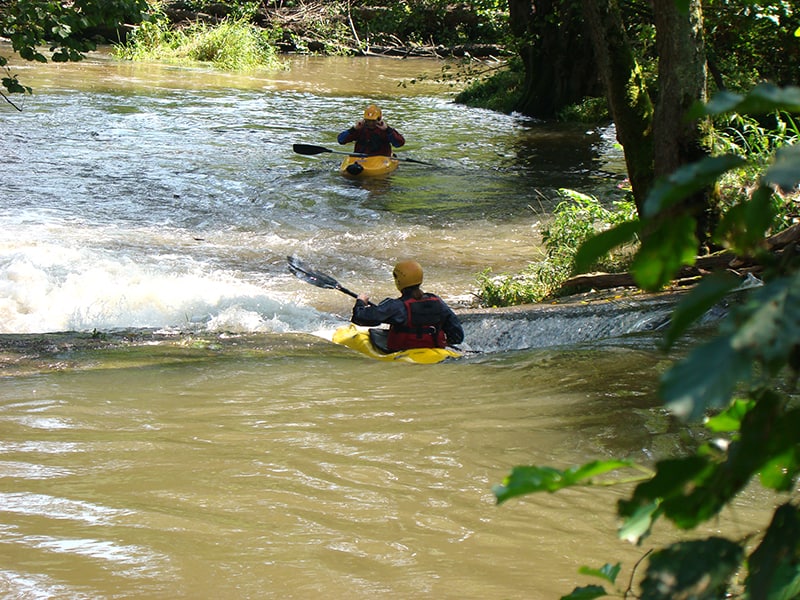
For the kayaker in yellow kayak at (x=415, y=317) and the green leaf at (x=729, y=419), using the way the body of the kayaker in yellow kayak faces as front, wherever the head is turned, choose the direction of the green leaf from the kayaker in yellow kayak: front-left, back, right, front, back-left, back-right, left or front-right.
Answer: back-left

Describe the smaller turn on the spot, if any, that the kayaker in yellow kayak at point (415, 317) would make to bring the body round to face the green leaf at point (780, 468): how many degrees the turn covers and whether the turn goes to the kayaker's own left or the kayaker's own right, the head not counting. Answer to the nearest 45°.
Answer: approximately 135° to the kayaker's own left

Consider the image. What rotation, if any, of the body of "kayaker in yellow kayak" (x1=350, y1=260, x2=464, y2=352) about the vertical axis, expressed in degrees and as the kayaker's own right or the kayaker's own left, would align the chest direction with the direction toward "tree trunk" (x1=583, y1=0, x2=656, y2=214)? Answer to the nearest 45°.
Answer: approximately 90° to the kayaker's own right

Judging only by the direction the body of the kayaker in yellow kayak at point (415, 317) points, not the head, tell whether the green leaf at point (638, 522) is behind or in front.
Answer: behind

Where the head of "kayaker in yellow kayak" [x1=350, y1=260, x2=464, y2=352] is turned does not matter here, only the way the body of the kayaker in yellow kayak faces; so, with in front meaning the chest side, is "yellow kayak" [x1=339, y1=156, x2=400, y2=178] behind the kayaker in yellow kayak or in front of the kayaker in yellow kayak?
in front

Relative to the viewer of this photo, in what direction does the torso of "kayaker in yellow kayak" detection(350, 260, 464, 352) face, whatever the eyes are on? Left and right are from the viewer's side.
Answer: facing away from the viewer and to the left of the viewer

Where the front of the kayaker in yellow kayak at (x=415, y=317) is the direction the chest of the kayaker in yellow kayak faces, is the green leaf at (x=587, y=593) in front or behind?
behind

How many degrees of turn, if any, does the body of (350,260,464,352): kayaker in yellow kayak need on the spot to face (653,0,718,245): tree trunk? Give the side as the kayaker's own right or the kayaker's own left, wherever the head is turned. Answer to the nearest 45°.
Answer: approximately 90° to the kayaker's own right

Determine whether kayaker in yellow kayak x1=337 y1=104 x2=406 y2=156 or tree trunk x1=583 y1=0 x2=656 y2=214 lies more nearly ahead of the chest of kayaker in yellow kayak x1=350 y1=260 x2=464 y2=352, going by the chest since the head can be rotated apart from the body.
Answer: the kayaker in yellow kayak

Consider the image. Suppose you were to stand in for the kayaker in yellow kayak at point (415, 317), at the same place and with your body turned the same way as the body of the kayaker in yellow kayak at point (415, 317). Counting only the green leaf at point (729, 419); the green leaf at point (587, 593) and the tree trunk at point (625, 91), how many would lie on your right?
1
